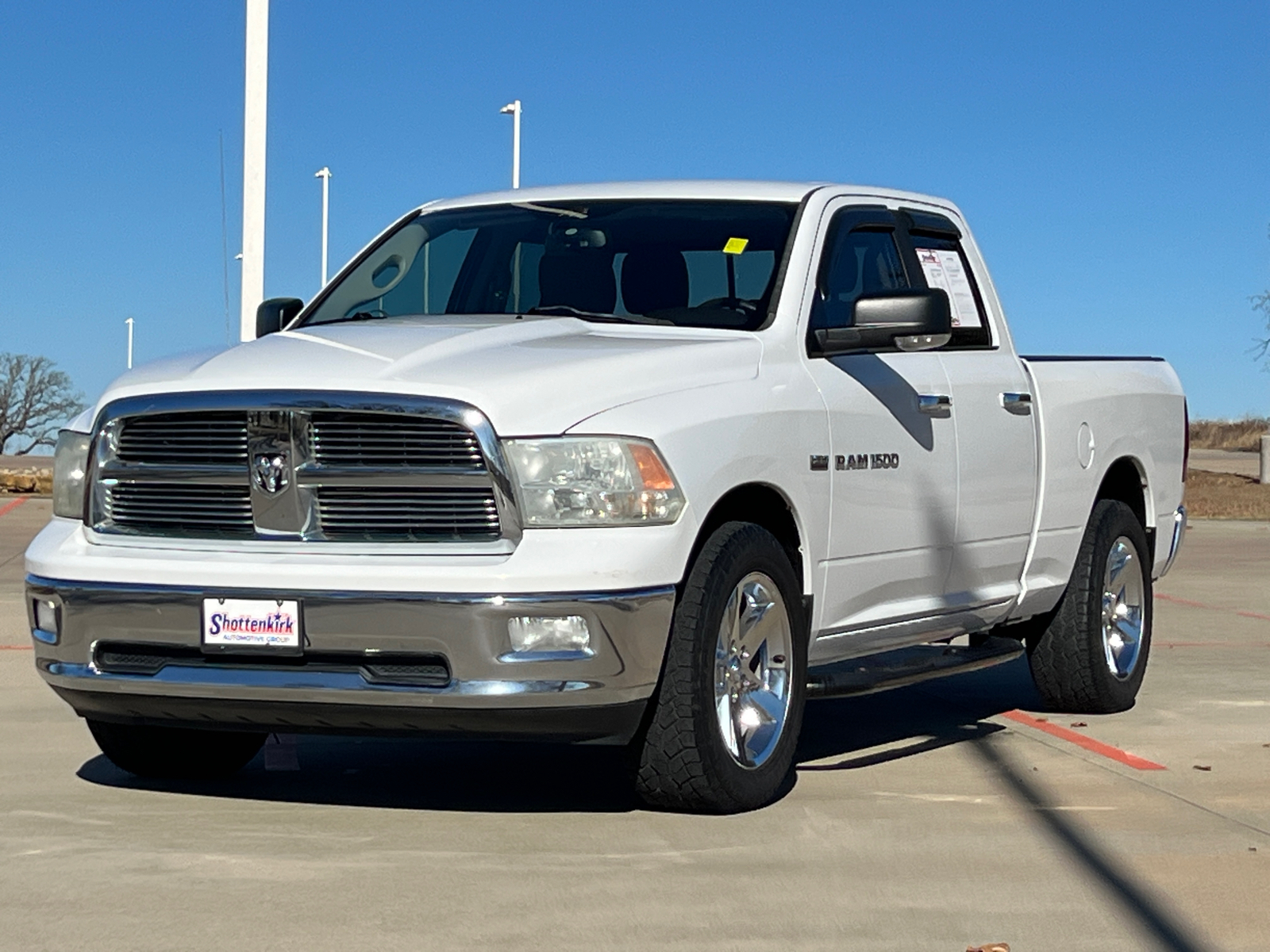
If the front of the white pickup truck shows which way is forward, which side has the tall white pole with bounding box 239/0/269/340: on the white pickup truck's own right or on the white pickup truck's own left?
on the white pickup truck's own right

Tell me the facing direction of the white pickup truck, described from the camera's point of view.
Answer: facing the viewer and to the left of the viewer
